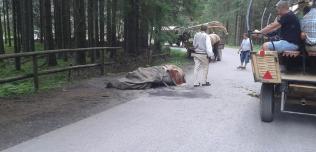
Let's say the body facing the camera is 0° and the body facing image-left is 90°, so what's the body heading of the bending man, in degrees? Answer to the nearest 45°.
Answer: approximately 90°

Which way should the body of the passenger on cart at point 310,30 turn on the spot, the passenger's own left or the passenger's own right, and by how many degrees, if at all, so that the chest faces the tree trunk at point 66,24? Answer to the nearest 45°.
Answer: approximately 45° to the passenger's own left

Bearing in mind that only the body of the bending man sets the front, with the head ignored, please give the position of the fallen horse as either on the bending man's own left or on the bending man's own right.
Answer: on the bending man's own left

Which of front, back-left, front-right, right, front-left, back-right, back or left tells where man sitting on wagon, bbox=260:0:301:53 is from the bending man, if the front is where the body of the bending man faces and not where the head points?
left

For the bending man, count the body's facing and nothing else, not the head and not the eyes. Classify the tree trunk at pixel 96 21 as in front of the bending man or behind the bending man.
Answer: in front

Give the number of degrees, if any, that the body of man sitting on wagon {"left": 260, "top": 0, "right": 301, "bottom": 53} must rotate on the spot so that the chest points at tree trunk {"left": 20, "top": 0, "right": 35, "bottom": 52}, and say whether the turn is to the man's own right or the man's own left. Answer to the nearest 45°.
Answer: approximately 45° to the man's own right

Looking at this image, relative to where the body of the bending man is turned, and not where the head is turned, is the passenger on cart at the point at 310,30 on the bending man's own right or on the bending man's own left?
on the bending man's own left

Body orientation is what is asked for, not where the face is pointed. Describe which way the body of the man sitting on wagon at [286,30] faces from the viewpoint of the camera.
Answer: to the viewer's left

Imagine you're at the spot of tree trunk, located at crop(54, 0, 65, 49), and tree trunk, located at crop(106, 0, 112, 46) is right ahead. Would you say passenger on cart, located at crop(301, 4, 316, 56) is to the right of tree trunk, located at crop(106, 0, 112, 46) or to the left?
right
